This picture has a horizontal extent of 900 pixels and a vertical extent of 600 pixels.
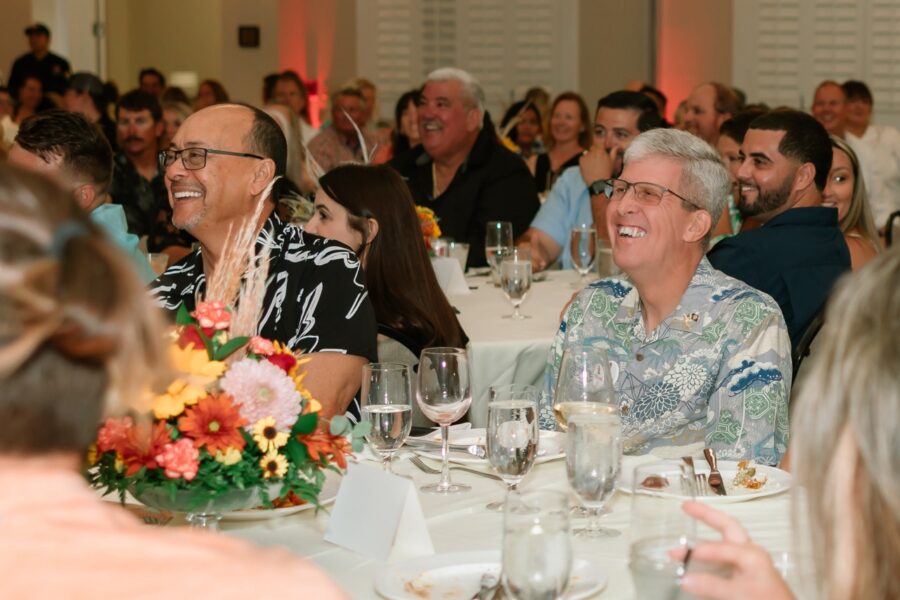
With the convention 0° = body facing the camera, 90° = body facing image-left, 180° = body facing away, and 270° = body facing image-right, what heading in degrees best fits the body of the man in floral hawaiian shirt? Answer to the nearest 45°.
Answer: approximately 45°

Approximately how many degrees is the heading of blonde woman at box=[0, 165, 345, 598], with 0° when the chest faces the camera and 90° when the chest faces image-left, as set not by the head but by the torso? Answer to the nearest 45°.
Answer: approximately 180°

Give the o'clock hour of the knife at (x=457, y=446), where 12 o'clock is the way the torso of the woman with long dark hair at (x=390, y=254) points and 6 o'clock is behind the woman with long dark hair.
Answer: The knife is roughly at 9 o'clock from the woman with long dark hair.

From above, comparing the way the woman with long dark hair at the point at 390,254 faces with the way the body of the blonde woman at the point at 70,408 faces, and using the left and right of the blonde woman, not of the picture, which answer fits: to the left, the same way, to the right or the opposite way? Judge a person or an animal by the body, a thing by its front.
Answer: to the left

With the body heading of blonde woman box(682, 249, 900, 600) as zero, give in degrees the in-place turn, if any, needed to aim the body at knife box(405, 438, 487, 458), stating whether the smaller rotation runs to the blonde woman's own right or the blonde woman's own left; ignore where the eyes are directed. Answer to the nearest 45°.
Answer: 0° — they already face it

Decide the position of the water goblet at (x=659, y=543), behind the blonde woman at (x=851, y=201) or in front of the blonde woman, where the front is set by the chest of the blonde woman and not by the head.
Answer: in front

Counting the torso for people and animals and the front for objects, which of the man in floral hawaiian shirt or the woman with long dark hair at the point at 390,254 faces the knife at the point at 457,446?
the man in floral hawaiian shirt

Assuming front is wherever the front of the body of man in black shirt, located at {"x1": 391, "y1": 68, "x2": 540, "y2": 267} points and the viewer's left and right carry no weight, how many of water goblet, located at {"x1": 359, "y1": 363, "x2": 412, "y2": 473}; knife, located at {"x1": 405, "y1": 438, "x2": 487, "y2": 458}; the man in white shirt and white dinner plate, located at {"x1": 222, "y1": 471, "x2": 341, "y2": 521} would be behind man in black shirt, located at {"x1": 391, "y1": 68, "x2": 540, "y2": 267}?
1

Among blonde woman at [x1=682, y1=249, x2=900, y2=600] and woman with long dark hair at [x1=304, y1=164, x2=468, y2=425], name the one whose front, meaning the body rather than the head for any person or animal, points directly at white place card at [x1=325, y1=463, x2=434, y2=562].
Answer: the blonde woman

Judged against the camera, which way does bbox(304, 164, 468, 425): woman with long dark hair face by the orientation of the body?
to the viewer's left

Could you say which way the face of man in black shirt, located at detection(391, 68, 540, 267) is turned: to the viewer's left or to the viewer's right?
to the viewer's left

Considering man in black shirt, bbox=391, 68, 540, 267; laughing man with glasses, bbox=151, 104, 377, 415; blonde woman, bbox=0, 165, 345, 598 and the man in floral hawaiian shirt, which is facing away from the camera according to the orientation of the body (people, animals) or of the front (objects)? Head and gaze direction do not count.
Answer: the blonde woman

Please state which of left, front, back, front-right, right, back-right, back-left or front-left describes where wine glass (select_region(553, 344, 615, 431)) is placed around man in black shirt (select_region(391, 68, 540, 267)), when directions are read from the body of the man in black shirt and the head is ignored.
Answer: front-left

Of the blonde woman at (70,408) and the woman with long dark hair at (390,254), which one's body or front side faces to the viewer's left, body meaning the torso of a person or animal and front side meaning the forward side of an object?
the woman with long dark hair
